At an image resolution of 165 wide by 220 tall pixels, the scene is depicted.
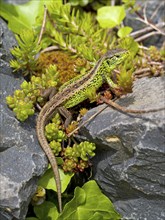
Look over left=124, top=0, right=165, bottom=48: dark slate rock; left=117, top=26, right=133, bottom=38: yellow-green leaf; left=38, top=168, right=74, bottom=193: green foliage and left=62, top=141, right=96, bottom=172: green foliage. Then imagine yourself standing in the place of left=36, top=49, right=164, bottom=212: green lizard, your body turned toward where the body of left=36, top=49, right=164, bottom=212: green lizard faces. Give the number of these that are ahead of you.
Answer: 2

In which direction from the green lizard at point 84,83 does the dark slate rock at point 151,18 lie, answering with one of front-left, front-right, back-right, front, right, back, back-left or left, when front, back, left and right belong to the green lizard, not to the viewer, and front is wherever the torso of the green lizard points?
front

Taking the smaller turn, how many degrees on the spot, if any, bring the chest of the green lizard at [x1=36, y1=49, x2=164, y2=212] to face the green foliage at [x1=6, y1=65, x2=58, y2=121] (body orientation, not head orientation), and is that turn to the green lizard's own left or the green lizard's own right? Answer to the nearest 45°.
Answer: approximately 135° to the green lizard's own left

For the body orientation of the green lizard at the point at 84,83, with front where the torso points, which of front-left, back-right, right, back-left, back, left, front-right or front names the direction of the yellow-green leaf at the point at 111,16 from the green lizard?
front

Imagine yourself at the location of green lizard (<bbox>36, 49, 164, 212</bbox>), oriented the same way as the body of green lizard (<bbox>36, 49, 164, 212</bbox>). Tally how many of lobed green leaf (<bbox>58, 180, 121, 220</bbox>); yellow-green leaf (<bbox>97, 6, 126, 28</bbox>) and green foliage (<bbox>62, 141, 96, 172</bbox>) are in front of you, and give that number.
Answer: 1

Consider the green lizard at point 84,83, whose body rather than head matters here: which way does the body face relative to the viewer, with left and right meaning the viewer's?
facing away from the viewer and to the right of the viewer

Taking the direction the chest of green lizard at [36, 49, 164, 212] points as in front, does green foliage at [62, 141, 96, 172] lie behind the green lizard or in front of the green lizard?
behind

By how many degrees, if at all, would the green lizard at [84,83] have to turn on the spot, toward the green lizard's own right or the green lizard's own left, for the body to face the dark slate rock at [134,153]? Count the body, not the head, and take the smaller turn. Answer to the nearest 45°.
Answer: approximately 135° to the green lizard's own right

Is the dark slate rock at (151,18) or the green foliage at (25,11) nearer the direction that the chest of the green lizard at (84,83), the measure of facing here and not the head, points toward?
the dark slate rock

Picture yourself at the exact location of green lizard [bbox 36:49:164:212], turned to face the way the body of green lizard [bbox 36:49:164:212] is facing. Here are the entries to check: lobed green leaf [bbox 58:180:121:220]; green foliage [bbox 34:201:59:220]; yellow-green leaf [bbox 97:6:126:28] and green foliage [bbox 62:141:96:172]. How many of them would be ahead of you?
1

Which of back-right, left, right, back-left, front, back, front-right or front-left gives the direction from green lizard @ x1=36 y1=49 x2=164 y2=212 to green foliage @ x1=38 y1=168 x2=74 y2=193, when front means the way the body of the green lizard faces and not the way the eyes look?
back

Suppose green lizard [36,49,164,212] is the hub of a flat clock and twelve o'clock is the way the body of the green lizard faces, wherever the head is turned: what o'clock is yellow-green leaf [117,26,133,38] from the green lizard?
The yellow-green leaf is roughly at 12 o'clock from the green lizard.

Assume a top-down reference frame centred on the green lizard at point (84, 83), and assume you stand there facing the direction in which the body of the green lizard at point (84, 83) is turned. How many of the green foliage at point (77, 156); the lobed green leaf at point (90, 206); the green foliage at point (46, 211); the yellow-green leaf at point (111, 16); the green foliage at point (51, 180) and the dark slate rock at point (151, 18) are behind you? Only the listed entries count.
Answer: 4

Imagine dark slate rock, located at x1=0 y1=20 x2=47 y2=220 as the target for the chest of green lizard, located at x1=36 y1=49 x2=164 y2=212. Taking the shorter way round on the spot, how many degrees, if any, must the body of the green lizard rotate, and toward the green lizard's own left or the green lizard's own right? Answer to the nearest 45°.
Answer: approximately 180°

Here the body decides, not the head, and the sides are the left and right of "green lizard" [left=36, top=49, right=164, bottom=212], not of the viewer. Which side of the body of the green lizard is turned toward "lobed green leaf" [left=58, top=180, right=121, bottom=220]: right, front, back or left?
back

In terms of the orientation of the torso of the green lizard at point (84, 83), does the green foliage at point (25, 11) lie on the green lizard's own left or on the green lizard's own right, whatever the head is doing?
on the green lizard's own left
